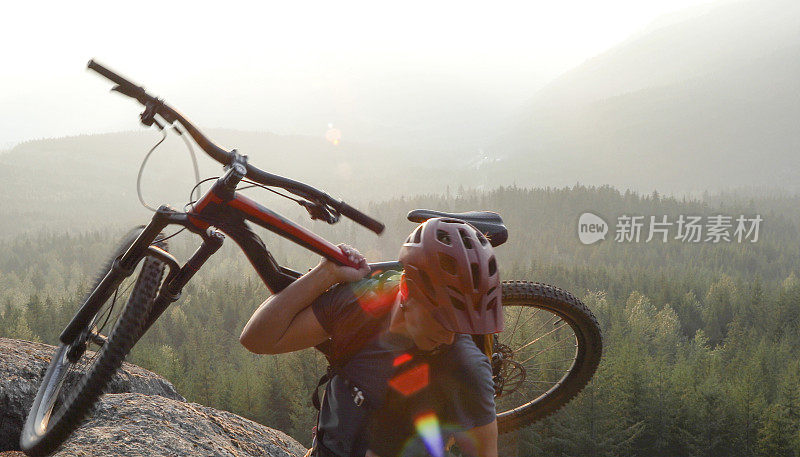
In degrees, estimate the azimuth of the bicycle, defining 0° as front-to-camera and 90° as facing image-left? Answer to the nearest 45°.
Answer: approximately 45°
